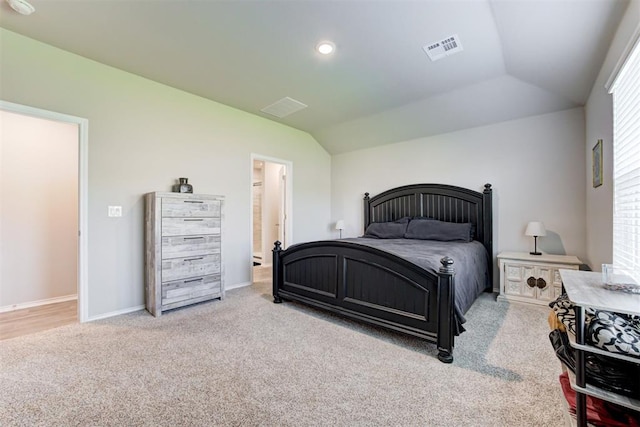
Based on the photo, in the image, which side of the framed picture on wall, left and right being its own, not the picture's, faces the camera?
left

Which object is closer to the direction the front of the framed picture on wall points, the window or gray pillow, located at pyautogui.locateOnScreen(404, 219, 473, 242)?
the gray pillow

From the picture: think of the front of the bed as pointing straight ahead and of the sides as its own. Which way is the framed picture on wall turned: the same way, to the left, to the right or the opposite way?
to the right

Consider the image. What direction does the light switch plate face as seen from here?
toward the camera

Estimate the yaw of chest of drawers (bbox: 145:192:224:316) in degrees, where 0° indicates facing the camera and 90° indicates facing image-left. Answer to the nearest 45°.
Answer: approximately 315°

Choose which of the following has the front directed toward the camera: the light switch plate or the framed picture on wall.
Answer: the light switch plate

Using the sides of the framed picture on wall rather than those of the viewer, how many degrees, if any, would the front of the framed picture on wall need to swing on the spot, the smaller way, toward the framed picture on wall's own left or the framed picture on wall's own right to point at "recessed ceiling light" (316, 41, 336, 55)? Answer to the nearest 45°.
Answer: approximately 45° to the framed picture on wall's own left

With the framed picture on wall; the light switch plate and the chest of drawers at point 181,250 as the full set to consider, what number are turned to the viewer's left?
1

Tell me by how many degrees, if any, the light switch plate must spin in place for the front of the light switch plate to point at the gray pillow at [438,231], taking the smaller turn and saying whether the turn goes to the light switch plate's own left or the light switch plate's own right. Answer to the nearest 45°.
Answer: approximately 45° to the light switch plate's own left

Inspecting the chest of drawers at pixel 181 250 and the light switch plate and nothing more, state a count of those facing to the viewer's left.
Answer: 0

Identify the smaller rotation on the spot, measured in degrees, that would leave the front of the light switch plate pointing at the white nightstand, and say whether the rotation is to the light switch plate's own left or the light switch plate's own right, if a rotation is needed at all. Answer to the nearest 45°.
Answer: approximately 45° to the light switch plate's own left

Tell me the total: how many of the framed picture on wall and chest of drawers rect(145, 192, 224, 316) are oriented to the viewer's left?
1

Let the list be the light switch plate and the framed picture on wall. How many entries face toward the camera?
1
